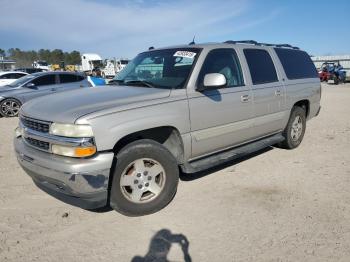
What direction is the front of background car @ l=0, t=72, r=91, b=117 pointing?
to the viewer's left

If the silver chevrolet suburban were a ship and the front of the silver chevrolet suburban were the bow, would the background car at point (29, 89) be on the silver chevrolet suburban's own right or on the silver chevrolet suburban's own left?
on the silver chevrolet suburban's own right

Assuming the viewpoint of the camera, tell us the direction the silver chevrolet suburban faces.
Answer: facing the viewer and to the left of the viewer

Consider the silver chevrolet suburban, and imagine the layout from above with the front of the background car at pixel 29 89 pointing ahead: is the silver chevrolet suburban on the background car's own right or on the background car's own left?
on the background car's own left

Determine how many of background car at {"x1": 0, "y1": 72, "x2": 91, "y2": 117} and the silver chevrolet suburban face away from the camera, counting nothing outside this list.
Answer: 0
